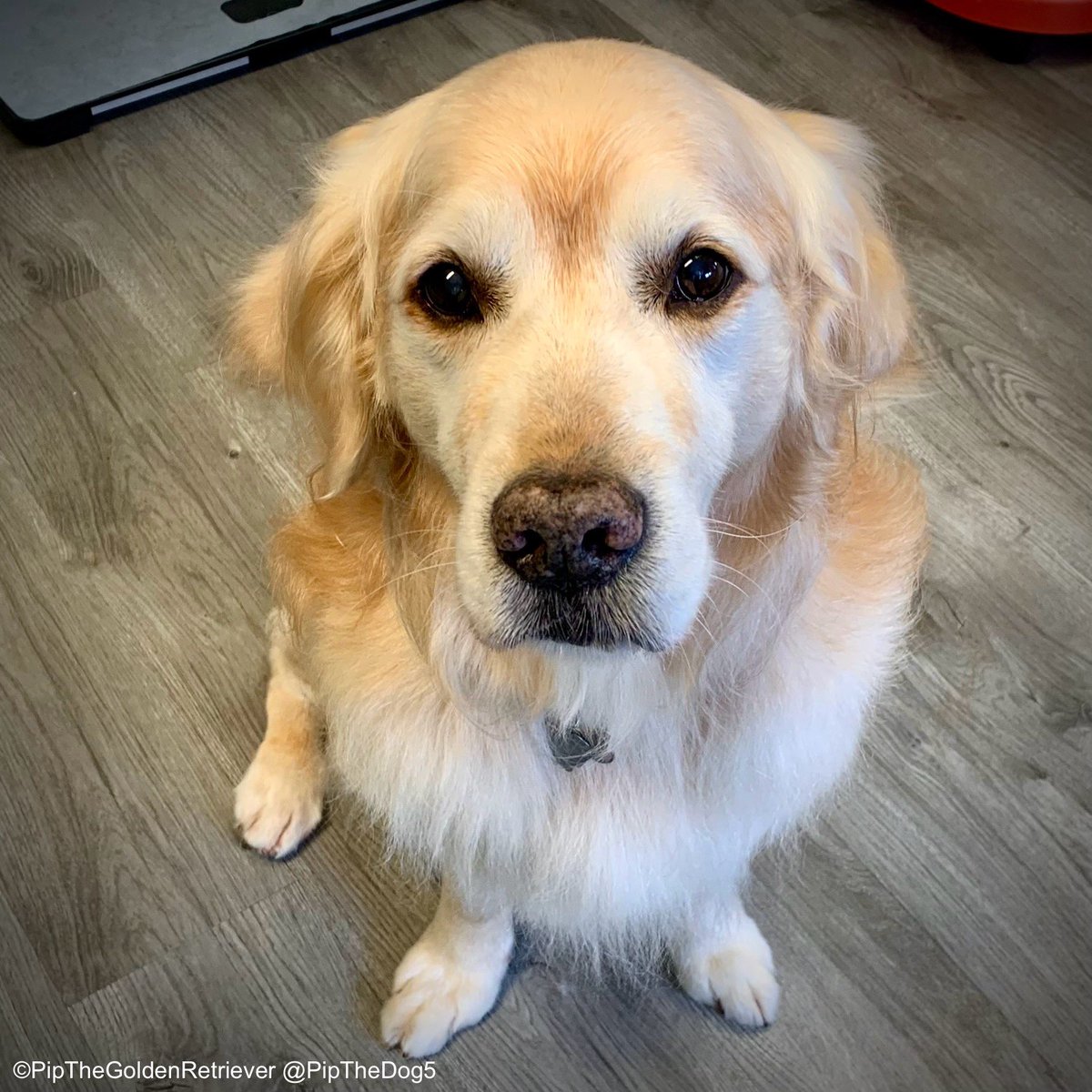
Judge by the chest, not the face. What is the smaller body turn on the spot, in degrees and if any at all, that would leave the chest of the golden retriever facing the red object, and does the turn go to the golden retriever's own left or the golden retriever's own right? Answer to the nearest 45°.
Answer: approximately 180°

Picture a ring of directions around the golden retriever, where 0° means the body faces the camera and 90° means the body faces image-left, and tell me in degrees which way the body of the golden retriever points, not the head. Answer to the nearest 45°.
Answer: approximately 0°

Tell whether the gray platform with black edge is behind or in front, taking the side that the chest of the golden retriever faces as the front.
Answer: behind
